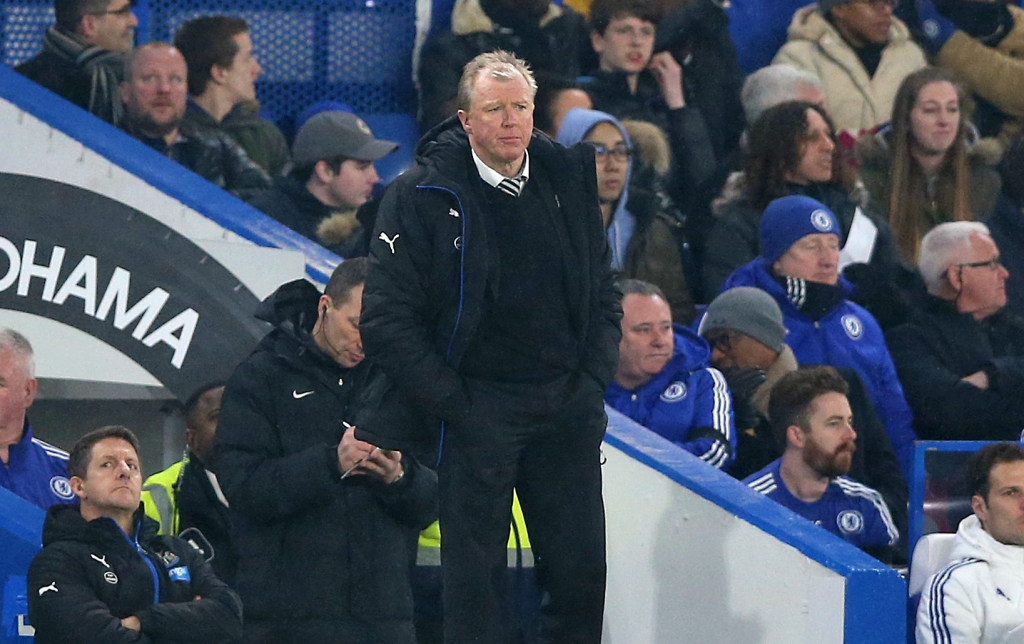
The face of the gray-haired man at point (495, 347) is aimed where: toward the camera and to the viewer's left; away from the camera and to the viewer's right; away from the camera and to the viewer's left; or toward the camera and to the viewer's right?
toward the camera and to the viewer's right

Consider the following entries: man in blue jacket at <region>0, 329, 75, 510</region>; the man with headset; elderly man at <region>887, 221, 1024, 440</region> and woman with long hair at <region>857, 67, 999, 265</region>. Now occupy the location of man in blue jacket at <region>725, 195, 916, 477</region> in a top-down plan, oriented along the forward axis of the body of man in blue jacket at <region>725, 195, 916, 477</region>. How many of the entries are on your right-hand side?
2

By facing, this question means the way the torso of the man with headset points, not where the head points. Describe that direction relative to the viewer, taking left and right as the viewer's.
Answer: facing the viewer and to the right of the viewer

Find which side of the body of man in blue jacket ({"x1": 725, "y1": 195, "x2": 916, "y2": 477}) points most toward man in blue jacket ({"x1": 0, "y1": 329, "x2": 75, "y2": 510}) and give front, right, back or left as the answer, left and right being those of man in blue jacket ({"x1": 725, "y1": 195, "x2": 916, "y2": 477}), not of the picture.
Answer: right

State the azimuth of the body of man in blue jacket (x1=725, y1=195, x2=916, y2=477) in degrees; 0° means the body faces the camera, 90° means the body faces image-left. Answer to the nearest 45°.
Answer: approximately 315°

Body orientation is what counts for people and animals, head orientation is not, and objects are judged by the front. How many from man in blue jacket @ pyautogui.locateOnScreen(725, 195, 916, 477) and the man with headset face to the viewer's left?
0

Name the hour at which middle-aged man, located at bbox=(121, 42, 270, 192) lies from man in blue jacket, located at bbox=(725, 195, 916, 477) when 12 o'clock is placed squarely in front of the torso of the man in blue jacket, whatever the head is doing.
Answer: The middle-aged man is roughly at 4 o'clock from the man in blue jacket.

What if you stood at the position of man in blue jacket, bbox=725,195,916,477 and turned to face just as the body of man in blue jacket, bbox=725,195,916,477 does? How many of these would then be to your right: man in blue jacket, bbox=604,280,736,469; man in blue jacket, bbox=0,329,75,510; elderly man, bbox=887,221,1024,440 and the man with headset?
3

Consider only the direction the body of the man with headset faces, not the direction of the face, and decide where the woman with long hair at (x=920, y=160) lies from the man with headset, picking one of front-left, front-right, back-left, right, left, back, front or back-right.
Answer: left

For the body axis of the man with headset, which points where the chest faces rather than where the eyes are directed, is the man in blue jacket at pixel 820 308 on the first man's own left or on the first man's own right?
on the first man's own left

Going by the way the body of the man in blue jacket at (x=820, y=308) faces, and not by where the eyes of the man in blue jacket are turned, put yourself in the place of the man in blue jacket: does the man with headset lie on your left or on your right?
on your right

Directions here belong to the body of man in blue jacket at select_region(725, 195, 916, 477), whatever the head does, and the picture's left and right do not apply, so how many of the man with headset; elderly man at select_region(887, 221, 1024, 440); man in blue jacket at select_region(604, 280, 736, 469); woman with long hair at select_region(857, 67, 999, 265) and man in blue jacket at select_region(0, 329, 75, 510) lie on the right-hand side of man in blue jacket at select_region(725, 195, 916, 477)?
3

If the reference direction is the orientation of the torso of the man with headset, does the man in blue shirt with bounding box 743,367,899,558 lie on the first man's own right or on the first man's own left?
on the first man's own left
